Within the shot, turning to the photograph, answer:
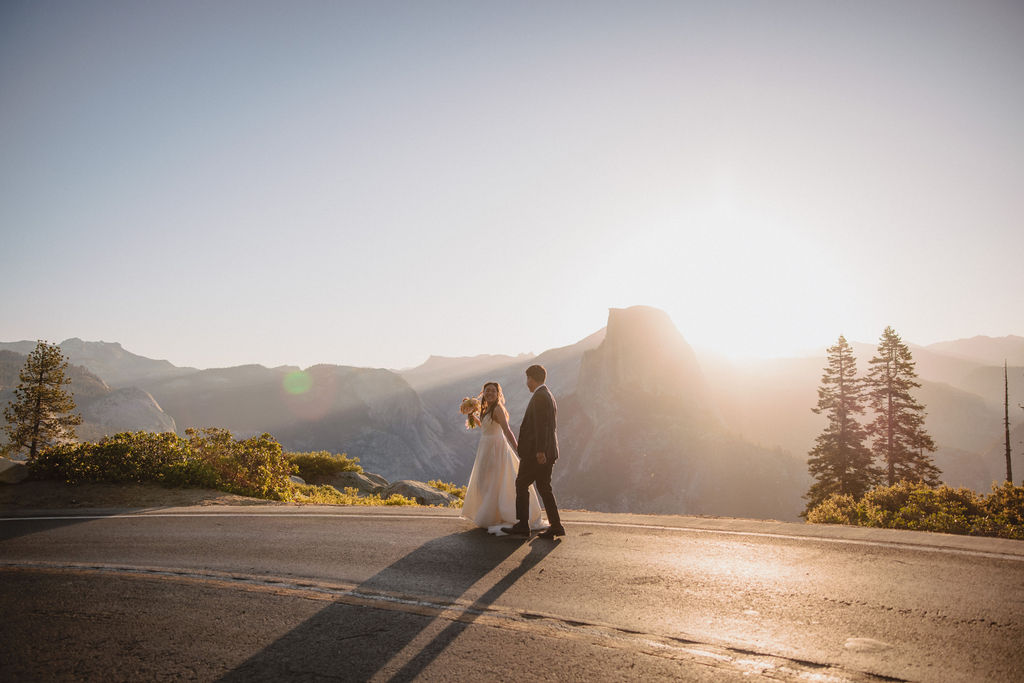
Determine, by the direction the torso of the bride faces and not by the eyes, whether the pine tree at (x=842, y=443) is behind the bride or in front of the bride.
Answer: behind

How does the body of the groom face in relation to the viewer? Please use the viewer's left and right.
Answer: facing to the left of the viewer

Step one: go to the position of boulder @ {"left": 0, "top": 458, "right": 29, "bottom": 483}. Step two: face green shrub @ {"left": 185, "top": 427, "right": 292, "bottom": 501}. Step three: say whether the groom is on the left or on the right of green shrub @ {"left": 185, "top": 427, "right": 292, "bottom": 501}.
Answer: right

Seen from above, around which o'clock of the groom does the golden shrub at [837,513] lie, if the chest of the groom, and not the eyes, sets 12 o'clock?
The golden shrub is roughly at 5 o'clock from the groom.

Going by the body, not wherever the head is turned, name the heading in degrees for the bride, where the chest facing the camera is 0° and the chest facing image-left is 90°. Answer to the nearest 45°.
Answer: approximately 45°
